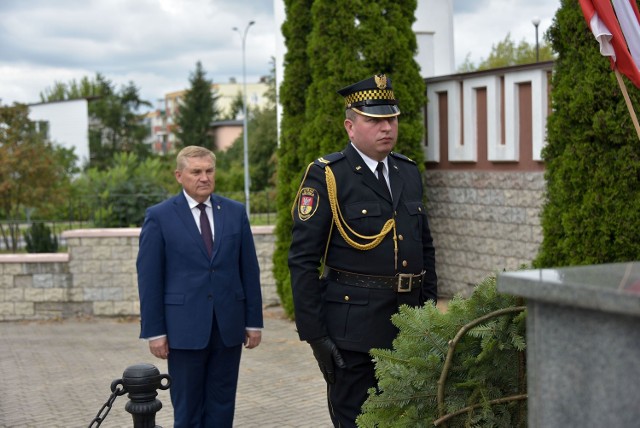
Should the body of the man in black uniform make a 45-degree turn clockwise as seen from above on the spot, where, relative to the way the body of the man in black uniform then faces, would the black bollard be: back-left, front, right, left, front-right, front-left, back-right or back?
right

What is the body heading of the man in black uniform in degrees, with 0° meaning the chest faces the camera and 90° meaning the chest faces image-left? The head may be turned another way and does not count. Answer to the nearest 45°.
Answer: approximately 315°

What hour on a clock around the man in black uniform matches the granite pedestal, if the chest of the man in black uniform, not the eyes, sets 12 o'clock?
The granite pedestal is roughly at 1 o'clock from the man in black uniform.

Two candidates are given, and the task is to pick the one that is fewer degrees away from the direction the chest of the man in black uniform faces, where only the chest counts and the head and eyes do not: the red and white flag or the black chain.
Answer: the red and white flag

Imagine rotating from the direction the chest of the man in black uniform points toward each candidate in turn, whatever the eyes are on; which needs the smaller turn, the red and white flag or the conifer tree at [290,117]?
the red and white flag

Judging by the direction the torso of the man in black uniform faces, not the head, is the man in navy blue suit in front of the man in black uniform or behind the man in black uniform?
behind

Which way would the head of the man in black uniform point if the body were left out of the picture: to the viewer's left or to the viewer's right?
to the viewer's right

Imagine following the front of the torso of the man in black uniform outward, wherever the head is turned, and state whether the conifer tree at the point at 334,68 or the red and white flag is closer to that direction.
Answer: the red and white flag

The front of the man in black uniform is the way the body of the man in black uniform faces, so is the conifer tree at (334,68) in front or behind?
behind

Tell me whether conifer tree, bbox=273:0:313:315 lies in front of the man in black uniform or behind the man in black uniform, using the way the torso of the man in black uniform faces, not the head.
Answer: behind
